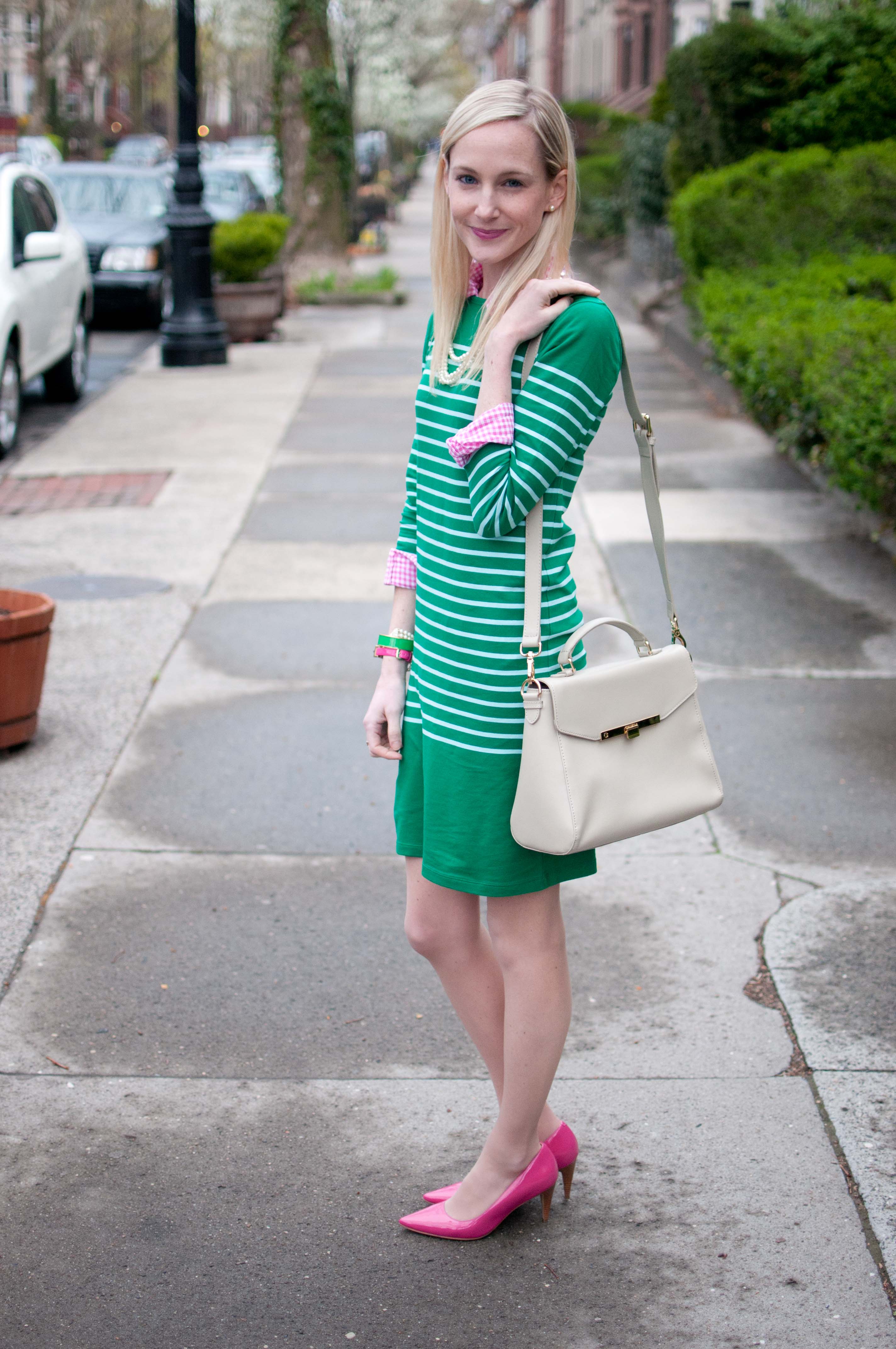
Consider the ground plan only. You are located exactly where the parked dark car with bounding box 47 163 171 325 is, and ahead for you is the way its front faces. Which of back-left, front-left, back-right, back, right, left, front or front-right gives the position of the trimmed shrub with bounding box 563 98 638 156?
back-left

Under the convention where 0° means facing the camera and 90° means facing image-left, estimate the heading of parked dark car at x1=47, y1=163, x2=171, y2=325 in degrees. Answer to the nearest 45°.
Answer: approximately 0°

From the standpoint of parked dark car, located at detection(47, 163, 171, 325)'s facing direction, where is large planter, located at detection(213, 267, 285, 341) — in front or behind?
in front

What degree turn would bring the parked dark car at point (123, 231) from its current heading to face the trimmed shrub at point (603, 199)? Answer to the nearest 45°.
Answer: approximately 135° to its left

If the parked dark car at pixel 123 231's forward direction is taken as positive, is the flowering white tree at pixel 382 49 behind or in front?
behind

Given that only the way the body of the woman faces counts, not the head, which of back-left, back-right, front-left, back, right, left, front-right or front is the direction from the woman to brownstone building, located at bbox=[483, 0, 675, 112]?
back-right

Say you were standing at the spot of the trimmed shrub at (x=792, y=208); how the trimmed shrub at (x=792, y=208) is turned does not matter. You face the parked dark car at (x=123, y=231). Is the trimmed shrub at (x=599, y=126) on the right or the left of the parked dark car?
right

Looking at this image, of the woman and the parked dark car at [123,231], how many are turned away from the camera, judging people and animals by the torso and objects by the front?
0

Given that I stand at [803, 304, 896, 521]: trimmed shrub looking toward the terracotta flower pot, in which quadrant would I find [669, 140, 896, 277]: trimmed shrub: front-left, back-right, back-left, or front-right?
back-right

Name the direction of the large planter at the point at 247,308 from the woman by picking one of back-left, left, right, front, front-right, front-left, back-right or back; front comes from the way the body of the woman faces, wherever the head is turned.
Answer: back-right

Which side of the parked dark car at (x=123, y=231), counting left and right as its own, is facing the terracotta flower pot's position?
front

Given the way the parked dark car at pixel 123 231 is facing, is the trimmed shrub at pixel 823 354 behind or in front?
in front

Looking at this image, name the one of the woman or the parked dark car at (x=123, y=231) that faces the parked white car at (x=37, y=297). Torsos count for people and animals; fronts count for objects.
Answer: the parked dark car
